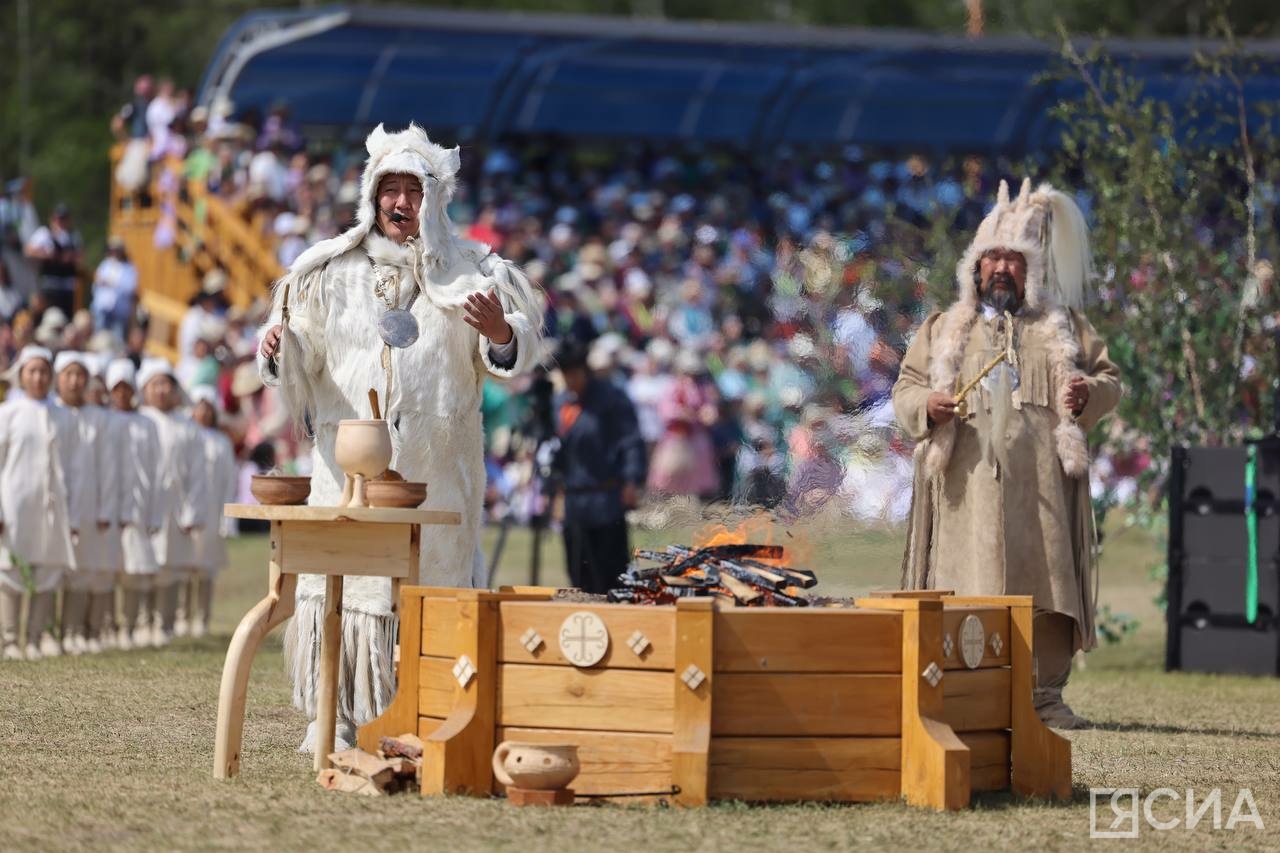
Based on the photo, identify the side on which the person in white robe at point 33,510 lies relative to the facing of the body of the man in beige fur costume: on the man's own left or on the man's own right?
on the man's own right

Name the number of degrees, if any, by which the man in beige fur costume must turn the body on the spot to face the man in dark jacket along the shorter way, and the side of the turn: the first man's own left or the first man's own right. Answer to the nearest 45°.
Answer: approximately 135° to the first man's own right

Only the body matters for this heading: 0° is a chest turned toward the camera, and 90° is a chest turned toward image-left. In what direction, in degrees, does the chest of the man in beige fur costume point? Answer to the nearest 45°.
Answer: approximately 0°

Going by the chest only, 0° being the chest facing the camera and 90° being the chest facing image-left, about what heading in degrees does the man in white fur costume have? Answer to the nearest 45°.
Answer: approximately 0°

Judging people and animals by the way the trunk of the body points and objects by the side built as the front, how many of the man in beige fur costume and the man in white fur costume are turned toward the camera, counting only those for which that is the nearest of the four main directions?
2

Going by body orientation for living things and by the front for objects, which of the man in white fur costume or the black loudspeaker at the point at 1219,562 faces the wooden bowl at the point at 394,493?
the man in white fur costume
